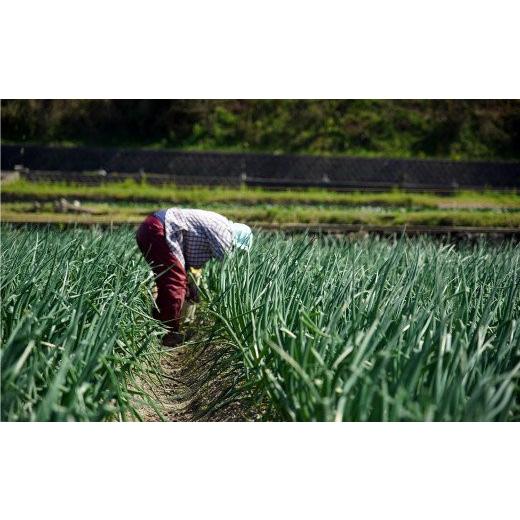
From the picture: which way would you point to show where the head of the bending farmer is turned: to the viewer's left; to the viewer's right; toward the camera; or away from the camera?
to the viewer's right

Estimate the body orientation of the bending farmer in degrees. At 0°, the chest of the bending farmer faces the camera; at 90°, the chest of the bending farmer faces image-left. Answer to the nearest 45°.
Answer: approximately 270°

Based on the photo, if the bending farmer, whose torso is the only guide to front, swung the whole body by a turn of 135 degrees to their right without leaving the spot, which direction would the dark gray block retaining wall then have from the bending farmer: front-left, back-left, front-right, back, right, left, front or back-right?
back-right
